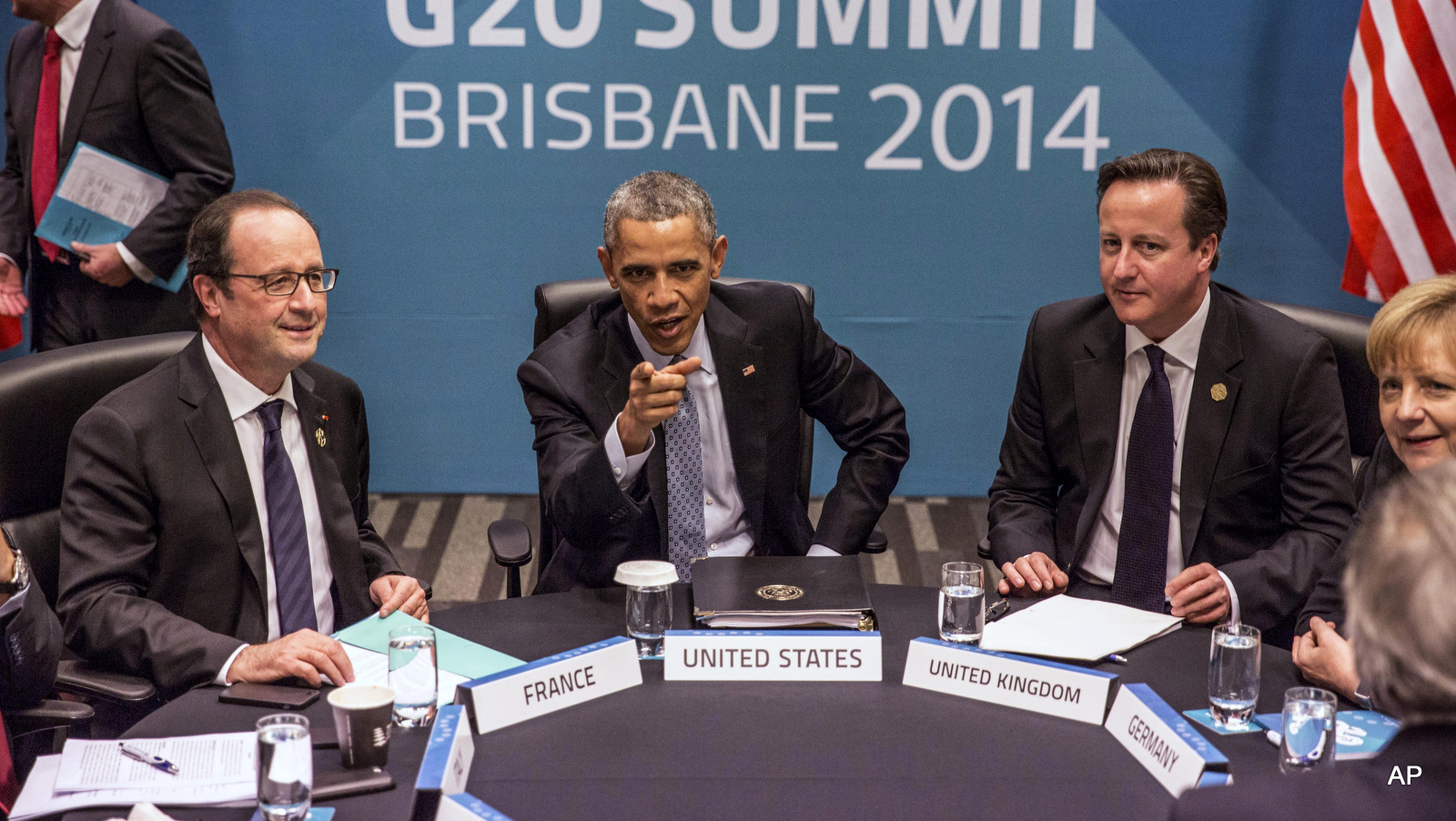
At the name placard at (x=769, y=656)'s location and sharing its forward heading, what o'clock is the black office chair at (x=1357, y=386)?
The black office chair is roughly at 8 o'clock from the name placard.

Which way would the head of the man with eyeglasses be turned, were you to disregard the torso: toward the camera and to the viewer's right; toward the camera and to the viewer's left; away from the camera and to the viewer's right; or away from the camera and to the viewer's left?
toward the camera and to the viewer's right

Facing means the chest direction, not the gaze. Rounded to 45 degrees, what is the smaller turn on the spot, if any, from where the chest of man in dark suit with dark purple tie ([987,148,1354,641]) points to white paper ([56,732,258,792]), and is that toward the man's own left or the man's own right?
0° — they already face it

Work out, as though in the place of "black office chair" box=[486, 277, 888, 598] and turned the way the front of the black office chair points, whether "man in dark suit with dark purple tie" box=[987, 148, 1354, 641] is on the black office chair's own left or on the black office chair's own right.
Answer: on the black office chair's own left

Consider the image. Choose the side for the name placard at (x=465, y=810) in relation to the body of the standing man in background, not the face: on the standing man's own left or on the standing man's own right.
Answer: on the standing man's own left

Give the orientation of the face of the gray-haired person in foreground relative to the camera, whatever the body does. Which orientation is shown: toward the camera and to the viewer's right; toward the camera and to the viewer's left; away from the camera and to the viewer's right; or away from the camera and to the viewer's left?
away from the camera and to the viewer's left

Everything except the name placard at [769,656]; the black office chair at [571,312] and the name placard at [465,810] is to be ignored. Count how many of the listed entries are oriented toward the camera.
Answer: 2

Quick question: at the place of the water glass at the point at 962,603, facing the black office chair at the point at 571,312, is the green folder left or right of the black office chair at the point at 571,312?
left

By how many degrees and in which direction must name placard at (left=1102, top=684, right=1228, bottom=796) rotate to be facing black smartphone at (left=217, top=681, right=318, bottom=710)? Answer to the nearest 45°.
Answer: approximately 45° to its right
